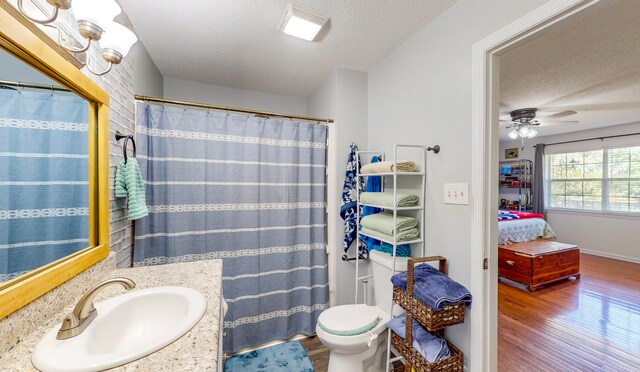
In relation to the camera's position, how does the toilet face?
facing the viewer and to the left of the viewer

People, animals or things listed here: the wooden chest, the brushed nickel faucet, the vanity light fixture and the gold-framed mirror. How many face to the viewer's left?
0

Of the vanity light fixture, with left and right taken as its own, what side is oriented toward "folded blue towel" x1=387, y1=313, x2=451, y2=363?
front

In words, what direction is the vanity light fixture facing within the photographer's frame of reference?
facing the viewer and to the right of the viewer

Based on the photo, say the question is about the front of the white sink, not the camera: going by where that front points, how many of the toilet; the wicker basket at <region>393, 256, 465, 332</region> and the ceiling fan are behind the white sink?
0

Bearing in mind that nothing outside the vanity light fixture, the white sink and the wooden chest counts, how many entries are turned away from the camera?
0

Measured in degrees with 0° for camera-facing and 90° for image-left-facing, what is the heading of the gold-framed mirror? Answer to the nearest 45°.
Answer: approximately 315°

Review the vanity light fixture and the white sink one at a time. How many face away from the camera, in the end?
0

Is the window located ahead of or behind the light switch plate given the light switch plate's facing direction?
behind

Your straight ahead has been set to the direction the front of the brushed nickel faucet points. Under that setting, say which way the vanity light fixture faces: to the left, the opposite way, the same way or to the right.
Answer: the same way
